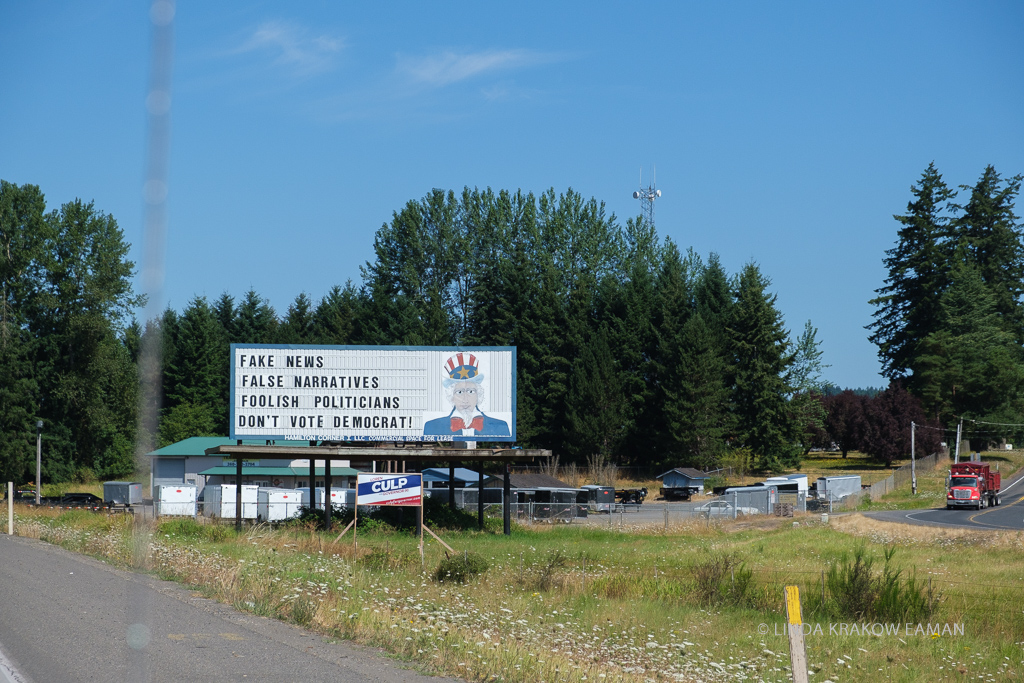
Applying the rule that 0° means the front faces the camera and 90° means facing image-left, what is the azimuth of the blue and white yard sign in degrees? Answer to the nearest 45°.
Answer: approximately 0°

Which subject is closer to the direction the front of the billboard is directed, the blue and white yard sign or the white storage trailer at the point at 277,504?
the blue and white yard sign

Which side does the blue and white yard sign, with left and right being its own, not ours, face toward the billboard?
back

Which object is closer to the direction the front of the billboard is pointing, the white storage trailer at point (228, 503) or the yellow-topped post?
the yellow-topped post

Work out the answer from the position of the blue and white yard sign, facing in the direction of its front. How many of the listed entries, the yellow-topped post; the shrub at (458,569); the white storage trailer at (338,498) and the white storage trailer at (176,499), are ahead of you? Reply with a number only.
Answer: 2

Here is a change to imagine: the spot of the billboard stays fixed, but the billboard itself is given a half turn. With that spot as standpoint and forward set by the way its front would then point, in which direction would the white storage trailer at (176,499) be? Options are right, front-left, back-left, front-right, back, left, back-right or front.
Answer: front-left

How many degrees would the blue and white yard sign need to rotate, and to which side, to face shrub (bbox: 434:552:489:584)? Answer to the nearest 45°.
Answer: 0° — it already faces it

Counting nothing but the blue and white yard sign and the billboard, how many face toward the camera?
2
